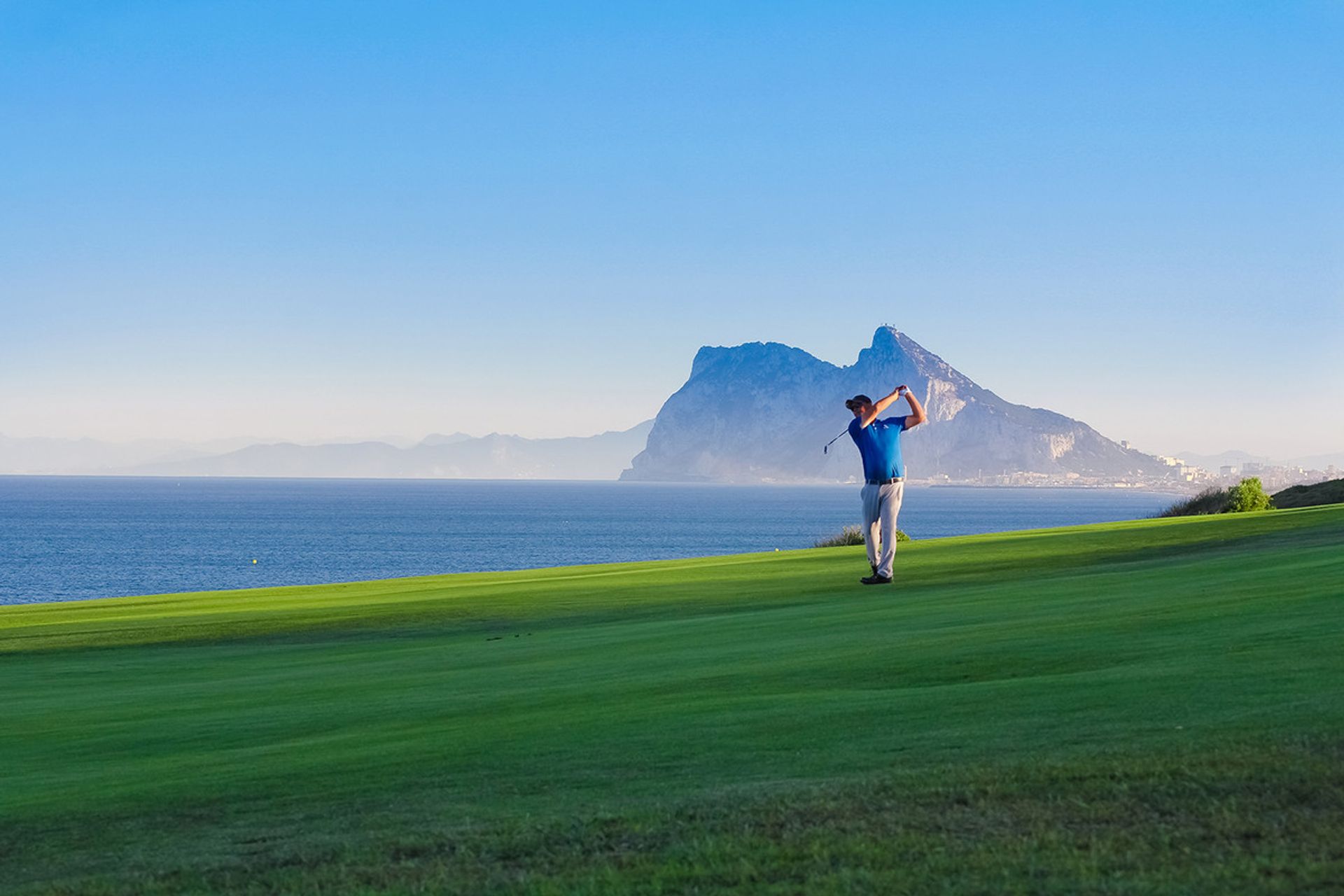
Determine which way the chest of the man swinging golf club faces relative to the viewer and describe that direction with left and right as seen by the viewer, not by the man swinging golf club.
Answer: facing the viewer and to the left of the viewer
